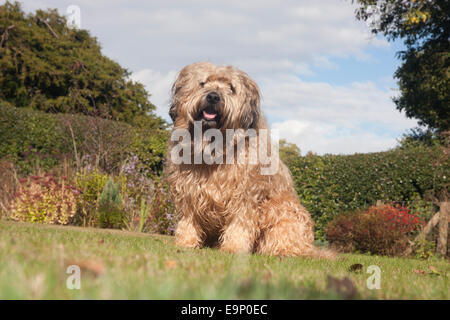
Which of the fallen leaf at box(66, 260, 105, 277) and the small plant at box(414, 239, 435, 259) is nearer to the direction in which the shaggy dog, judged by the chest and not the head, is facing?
the fallen leaf

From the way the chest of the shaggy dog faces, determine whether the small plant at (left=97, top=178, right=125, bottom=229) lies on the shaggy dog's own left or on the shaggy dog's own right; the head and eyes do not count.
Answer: on the shaggy dog's own right

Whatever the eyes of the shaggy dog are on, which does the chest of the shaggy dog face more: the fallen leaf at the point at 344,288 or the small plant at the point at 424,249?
the fallen leaf

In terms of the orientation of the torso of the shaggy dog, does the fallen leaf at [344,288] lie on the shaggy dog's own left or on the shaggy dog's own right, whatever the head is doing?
on the shaggy dog's own left

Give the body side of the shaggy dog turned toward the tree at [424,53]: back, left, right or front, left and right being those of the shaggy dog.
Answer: back

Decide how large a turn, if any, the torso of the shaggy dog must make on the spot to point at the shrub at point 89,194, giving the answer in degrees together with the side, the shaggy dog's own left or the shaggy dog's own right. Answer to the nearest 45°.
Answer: approximately 90° to the shaggy dog's own right

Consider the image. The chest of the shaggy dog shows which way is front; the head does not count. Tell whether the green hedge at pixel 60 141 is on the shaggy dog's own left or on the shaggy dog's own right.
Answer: on the shaggy dog's own right

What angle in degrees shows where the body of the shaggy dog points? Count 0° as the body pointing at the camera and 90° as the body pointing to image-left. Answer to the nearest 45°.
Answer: approximately 45°

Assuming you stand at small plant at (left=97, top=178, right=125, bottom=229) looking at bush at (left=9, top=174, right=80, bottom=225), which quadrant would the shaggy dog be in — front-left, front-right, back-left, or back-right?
back-left
